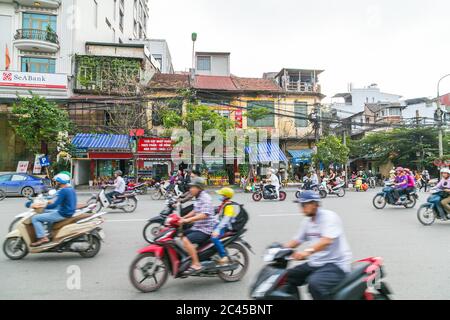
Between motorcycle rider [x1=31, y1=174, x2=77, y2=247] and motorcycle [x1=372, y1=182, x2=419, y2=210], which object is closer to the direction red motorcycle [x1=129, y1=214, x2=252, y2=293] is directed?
the motorcycle rider

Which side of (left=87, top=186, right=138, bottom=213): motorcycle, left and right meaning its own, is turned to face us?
left

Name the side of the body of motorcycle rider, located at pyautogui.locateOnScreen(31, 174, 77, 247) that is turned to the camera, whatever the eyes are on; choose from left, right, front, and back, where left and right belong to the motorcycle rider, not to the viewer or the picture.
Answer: left

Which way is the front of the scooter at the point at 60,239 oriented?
to the viewer's left

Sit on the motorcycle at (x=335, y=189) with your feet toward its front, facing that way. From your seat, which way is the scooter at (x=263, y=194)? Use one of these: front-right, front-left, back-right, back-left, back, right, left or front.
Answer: front-left

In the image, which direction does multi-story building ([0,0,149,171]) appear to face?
toward the camera

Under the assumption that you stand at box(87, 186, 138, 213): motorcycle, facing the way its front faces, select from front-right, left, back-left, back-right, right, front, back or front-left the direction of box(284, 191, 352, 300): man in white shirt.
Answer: left

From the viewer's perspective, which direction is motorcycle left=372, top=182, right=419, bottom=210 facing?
to the viewer's left

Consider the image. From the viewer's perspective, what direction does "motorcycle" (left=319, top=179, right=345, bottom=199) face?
to the viewer's left

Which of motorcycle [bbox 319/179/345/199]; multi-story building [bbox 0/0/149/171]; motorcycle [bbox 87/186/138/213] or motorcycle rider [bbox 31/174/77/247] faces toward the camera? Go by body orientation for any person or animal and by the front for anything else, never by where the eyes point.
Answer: the multi-story building

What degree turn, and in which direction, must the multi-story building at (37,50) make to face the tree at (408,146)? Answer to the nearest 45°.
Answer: approximately 90° to its left

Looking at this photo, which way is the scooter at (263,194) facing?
to the viewer's left
